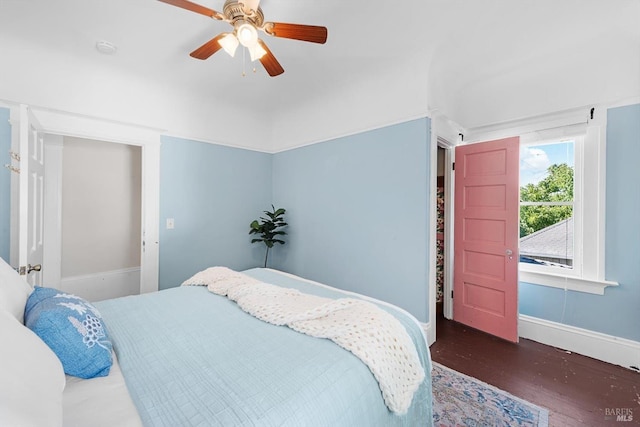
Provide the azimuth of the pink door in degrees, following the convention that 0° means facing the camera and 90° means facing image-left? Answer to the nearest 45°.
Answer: approximately 45°

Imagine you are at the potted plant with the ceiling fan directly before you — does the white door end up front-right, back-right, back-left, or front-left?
front-right

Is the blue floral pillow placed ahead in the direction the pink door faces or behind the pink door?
ahead

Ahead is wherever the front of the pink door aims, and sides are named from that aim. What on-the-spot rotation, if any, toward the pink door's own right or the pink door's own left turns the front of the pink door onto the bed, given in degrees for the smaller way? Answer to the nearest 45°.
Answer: approximately 45° to the pink door's own left

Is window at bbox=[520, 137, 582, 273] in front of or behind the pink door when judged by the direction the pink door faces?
behind

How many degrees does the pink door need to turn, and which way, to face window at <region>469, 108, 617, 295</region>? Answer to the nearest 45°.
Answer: approximately 135° to its left

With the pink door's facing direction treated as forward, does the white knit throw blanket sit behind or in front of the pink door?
in front

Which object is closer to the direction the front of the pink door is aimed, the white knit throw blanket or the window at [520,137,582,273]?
the white knit throw blanket

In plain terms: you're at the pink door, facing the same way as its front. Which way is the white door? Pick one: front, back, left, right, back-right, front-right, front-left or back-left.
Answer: front
